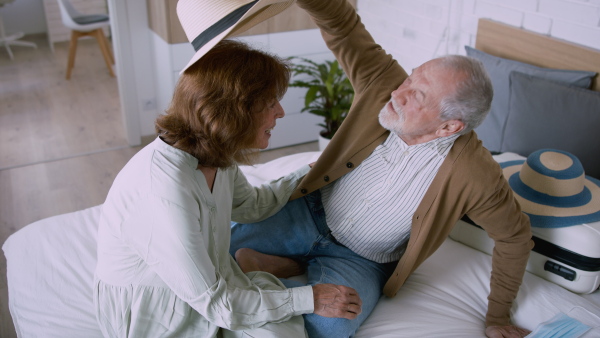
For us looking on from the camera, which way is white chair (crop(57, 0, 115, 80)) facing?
facing to the right of the viewer

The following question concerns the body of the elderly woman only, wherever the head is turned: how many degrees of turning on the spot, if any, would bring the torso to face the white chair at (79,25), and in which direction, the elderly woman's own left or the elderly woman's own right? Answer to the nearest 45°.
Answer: approximately 90° to the elderly woman's own left

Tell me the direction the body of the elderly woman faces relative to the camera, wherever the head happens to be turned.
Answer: to the viewer's right

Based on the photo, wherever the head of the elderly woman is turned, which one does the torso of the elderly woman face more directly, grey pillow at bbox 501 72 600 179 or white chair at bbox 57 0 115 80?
the grey pillow

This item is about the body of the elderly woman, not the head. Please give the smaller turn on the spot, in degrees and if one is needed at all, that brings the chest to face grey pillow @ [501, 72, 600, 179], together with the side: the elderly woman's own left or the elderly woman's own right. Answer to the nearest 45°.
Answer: approximately 45° to the elderly woman's own left

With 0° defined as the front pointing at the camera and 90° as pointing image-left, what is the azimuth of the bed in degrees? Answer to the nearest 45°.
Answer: approximately 45°

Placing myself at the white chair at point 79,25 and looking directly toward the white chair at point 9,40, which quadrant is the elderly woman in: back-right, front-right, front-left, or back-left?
back-left

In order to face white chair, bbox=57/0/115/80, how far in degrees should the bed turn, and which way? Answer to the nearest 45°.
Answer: approximately 90° to its right
